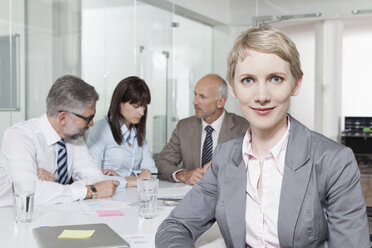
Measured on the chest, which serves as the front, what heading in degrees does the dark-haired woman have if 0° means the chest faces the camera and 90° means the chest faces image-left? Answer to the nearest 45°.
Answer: approximately 315°

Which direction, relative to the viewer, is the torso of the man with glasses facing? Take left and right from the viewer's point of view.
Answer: facing the viewer and to the right of the viewer

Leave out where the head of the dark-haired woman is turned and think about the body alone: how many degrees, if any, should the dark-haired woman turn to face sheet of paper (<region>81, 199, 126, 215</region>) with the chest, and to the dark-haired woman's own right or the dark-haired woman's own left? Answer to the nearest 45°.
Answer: approximately 45° to the dark-haired woman's own right

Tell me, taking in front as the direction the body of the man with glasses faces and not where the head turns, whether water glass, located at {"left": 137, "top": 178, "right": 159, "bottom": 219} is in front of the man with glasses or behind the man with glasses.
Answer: in front

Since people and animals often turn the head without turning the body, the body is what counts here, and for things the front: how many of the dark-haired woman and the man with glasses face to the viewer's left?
0

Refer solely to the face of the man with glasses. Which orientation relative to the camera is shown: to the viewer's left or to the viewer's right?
to the viewer's right

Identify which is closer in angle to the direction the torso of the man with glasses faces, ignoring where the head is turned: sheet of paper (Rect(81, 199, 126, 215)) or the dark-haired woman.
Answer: the sheet of paper

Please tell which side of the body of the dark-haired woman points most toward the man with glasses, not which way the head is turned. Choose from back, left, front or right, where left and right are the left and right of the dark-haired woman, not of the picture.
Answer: right

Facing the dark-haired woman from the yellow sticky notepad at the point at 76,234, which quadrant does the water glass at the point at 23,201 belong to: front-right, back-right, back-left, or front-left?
front-left

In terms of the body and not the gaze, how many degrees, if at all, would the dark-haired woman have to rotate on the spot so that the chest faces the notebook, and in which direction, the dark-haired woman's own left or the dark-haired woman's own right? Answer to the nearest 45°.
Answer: approximately 45° to the dark-haired woman's own right

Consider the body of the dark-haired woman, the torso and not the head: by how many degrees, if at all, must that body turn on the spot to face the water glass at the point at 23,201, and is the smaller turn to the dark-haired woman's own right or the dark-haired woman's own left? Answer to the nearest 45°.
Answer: approximately 45° to the dark-haired woman's own right

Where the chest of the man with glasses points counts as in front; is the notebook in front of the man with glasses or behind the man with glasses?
in front
